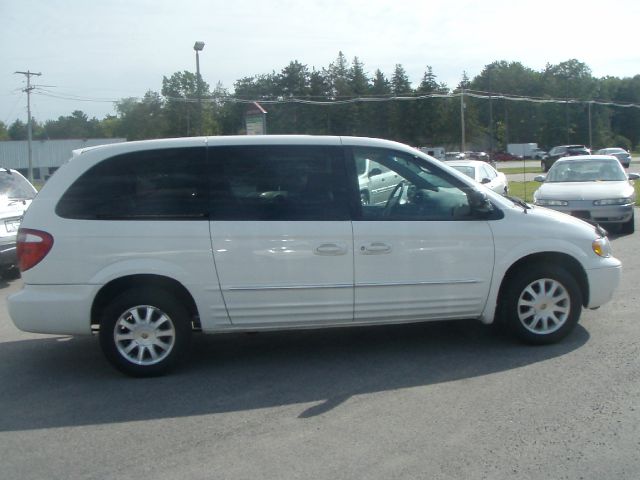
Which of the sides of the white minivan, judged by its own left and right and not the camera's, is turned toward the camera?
right

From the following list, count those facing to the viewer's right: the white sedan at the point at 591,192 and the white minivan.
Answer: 1

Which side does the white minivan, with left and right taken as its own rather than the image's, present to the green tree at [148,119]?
left

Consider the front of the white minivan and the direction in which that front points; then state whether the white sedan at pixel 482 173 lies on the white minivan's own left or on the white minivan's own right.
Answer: on the white minivan's own left

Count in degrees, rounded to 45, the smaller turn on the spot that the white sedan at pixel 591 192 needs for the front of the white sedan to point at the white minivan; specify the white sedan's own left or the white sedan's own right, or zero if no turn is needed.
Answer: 0° — it already faces it

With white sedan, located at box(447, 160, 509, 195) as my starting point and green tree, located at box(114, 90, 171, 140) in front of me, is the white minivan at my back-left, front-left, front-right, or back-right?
back-left

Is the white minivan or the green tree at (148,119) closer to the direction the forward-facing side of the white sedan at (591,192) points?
the white minivan

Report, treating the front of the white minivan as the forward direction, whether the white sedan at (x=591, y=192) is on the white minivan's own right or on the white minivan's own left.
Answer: on the white minivan's own left

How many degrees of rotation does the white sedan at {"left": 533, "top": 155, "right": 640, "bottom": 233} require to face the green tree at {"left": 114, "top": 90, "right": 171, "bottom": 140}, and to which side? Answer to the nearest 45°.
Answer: approximately 135° to its right

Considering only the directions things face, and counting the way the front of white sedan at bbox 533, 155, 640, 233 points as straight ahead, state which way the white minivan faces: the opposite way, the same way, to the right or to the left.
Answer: to the left

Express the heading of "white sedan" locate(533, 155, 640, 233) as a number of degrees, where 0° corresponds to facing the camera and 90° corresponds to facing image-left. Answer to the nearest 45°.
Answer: approximately 0°
